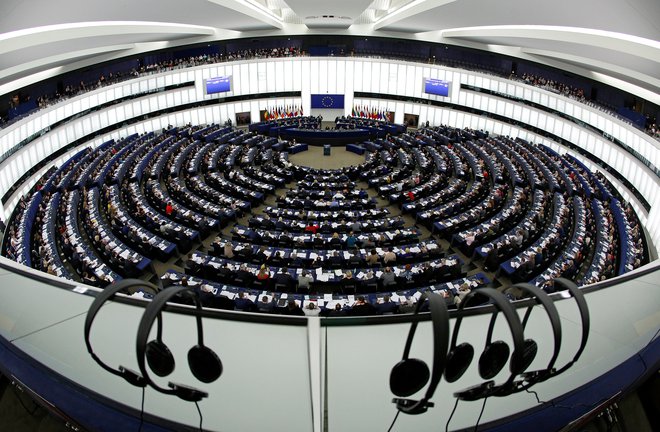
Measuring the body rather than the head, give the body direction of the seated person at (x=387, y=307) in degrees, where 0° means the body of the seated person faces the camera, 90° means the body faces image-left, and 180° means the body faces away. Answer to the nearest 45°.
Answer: approximately 180°

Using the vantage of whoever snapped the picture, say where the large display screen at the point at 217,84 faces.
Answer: facing the viewer

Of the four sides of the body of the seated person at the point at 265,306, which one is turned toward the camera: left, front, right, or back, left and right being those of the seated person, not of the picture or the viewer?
back

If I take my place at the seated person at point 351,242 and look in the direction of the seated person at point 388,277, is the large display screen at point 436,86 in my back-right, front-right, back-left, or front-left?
back-left

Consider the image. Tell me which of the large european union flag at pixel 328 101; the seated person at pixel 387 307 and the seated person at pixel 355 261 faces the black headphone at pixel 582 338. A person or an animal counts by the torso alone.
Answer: the large european union flag

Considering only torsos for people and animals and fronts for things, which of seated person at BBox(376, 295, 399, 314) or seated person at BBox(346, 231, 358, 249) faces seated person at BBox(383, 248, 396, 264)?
seated person at BBox(376, 295, 399, 314)

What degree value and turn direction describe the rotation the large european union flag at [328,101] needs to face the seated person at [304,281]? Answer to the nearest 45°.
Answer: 0° — it already faces them

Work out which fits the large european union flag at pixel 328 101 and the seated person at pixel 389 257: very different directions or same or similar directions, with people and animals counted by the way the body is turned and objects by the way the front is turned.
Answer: very different directions

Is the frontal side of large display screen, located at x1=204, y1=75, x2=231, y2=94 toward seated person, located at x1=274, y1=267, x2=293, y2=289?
yes

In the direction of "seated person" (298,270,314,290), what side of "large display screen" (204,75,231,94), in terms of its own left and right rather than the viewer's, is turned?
front

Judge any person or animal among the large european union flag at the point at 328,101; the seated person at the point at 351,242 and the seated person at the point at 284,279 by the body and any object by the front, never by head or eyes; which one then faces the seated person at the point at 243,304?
the large european union flag

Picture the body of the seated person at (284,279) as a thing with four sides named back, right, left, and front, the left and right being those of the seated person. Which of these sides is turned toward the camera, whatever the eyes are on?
back

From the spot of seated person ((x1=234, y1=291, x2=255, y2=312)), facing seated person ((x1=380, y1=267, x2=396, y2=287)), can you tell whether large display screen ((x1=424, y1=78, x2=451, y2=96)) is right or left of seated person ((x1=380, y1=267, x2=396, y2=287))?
left

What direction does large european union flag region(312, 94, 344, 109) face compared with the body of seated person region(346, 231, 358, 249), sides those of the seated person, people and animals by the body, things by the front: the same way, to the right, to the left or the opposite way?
the opposite way

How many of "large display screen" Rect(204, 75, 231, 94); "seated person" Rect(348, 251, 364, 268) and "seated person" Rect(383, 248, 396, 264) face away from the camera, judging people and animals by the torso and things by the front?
2

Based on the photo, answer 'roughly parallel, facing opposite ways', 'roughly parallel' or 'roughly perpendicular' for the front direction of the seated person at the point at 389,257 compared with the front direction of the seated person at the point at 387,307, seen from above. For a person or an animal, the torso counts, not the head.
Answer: roughly parallel

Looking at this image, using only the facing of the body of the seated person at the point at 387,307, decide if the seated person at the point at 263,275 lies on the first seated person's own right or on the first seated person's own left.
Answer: on the first seated person's own left

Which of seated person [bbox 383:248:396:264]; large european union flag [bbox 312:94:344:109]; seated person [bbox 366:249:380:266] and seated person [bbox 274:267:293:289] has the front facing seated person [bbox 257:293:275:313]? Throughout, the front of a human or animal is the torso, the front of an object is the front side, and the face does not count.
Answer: the large european union flag

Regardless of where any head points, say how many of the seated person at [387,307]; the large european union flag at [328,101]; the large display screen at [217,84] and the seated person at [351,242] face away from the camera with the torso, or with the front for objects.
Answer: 2
